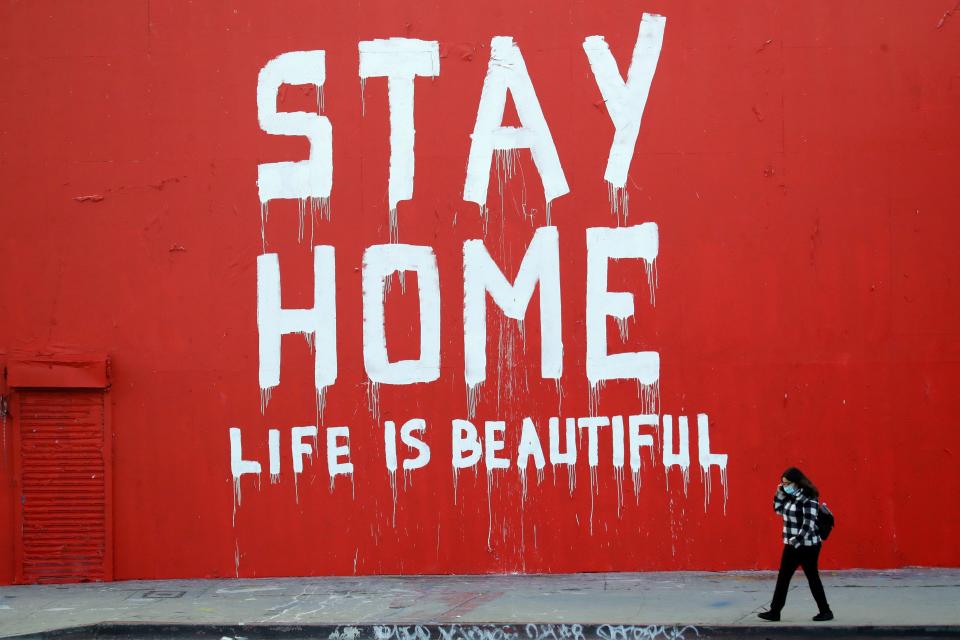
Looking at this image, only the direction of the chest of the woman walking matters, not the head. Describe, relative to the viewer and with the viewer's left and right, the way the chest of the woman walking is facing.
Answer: facing to the left of the viewer
